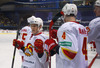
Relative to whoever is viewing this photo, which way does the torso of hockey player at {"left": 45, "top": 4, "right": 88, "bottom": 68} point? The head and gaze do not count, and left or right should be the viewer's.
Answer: facing away from the viewer and to the left of the viewer

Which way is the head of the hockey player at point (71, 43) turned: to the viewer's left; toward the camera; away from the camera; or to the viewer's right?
away from the camera
